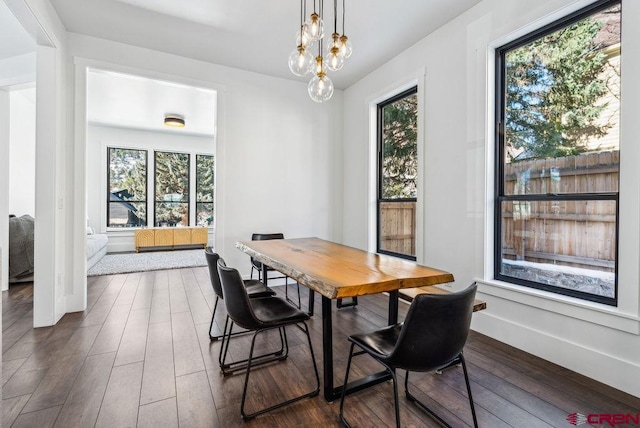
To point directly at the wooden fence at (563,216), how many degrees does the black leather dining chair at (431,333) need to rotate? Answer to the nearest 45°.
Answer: approximately 90° to its right

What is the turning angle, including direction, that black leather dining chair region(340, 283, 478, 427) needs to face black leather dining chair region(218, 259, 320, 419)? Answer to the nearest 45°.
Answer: approximately 45° to its left

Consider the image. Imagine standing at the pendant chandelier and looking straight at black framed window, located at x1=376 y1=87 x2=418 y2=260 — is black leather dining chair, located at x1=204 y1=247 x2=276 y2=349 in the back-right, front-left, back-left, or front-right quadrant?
back-left

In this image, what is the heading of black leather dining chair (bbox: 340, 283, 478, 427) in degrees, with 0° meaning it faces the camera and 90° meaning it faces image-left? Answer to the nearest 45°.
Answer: approximately 135°

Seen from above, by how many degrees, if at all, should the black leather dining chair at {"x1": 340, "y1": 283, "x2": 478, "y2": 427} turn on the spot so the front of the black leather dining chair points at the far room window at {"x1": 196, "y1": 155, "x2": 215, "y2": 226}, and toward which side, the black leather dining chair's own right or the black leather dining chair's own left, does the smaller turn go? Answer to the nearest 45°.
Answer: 0° — it already faces it

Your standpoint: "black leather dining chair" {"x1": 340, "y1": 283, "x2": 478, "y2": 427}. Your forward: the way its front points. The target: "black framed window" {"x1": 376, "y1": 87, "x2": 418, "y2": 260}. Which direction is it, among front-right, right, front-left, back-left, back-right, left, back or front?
front-right
